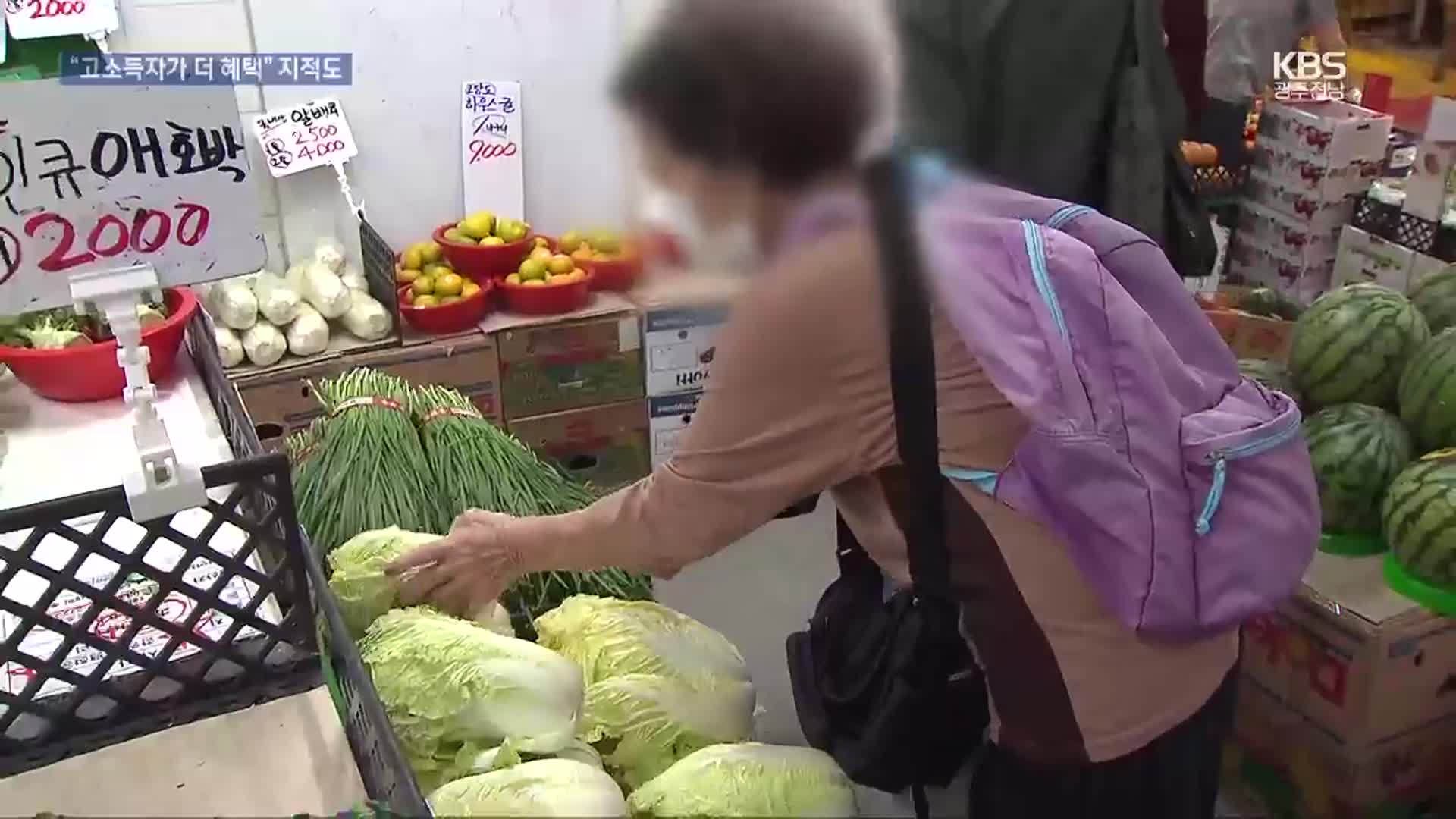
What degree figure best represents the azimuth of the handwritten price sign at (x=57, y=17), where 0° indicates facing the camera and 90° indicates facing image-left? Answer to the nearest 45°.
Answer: approximately 0°

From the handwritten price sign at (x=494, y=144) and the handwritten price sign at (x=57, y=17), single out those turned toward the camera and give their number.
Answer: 2

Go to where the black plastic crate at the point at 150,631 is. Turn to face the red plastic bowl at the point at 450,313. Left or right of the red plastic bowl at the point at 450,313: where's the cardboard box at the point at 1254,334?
right

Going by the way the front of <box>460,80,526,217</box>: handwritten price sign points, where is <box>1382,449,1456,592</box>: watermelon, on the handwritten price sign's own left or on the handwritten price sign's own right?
on the handwritten price sign's own left

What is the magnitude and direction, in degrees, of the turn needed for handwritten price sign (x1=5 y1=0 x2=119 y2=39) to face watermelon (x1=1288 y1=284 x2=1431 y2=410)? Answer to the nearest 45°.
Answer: approximately 90° to its left

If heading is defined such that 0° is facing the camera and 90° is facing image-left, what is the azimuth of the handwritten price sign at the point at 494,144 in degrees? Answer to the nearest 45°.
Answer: approximately 0°

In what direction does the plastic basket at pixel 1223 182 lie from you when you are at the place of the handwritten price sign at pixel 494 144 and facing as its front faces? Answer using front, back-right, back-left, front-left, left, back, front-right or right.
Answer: back-left

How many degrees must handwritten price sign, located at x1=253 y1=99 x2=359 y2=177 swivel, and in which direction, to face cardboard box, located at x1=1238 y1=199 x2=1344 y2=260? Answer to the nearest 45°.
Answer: approximately 135° to its left
